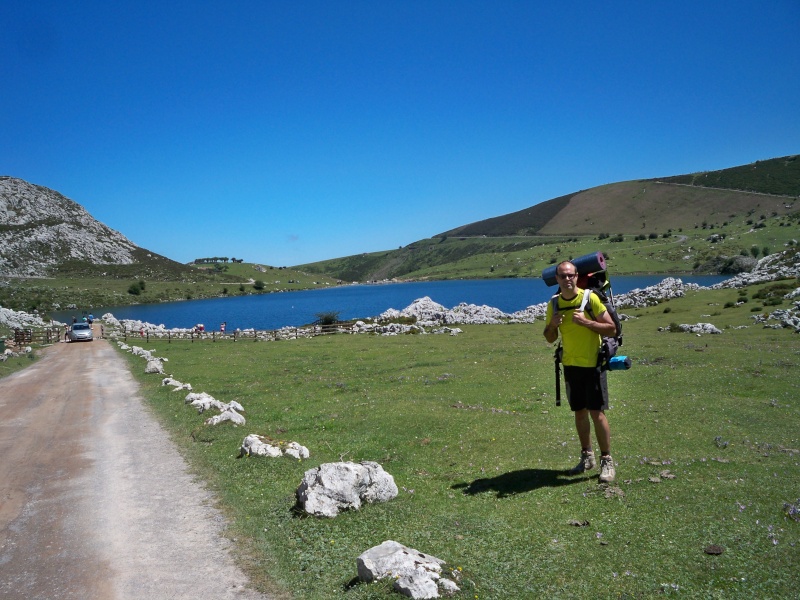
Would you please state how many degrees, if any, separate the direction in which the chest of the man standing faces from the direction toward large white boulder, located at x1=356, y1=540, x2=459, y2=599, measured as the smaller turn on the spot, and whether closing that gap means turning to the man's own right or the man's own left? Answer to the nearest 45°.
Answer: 0° — they already face it

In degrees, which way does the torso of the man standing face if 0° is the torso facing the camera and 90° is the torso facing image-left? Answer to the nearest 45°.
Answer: approximately 45°

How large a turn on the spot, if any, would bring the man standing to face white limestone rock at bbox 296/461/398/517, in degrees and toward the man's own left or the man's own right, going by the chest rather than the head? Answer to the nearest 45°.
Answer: approximately 45° to the man's own right
